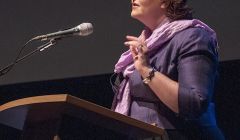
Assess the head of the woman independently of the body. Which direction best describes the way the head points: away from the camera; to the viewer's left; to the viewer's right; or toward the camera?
to the viewer's left

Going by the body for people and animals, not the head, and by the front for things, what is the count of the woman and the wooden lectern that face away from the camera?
0

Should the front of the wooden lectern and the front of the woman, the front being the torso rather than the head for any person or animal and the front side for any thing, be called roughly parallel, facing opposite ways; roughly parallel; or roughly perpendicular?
roughly parallel

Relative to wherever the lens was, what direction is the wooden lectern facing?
facing the viewer and to the left of the viewer

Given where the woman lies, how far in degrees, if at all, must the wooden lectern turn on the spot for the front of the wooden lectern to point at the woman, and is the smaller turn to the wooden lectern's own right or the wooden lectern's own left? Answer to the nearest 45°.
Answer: approximately 180°

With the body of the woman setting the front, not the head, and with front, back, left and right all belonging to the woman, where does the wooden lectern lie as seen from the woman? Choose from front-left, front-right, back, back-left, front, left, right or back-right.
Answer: front

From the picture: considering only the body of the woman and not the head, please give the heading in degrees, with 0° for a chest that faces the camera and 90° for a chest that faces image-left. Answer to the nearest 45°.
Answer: approximately 45°
